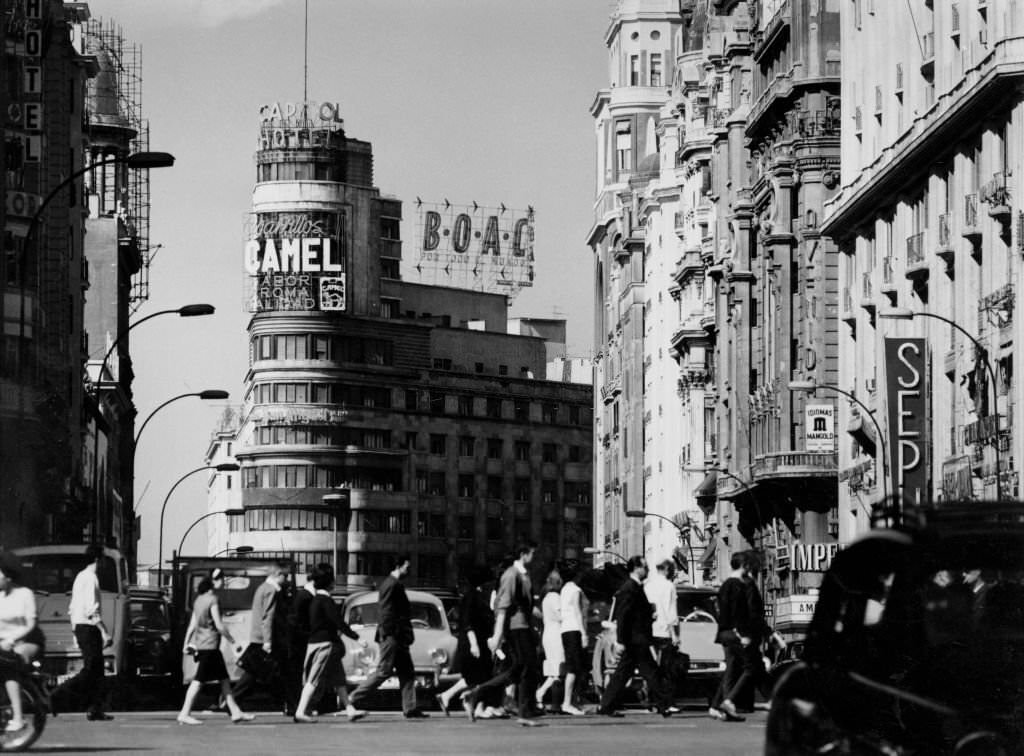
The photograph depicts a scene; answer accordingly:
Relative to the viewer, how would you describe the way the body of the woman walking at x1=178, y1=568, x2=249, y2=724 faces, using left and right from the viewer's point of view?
facing to the right of the viewer

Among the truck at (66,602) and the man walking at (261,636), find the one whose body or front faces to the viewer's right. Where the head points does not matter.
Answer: the man walking

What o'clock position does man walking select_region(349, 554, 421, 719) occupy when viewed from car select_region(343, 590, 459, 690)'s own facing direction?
The man walking is roughly at 12 o'clock from the car.

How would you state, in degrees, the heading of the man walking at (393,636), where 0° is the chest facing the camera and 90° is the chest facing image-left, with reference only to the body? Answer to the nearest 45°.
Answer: approximately 270°

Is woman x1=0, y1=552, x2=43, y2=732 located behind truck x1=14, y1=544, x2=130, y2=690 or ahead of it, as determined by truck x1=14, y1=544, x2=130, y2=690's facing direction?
ahead

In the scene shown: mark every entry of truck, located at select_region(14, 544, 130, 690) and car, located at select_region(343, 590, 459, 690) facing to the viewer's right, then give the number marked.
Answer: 0

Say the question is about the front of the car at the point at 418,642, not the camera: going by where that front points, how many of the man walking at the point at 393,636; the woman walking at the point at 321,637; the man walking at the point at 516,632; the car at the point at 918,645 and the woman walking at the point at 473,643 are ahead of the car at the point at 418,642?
5

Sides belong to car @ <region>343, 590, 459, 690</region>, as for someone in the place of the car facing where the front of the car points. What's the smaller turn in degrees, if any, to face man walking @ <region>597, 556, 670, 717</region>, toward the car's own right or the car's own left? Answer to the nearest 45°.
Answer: approximately 45° to the car's own left
